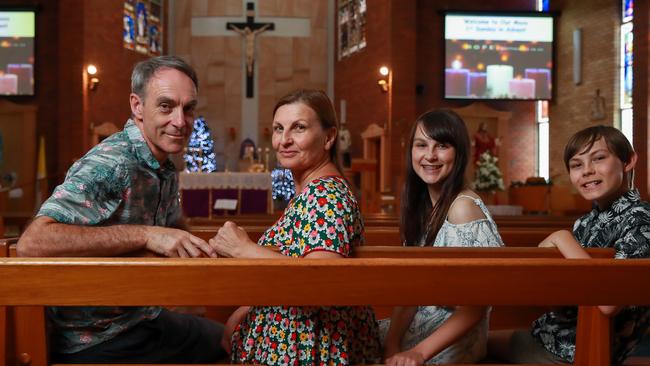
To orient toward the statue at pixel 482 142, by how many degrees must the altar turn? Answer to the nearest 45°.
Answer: approximately 135° to its left

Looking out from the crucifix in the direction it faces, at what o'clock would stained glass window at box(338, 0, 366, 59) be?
The stained glass window is roughly at 10 o'clock from the crucifix.

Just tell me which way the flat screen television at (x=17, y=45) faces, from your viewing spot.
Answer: facing the viewer

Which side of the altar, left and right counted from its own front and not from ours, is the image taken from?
front

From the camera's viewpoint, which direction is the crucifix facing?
toward the camera

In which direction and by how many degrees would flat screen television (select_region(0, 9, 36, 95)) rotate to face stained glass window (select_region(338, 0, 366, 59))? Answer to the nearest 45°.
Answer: approximately 90° to its left

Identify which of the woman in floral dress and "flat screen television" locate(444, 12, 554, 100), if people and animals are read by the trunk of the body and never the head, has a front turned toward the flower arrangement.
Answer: the flat screen television

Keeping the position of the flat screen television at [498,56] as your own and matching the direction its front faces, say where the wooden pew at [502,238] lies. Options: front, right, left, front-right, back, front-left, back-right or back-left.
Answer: front

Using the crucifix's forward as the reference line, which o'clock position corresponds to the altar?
The altar is roughly at 12 o'clock from the crucifix.
